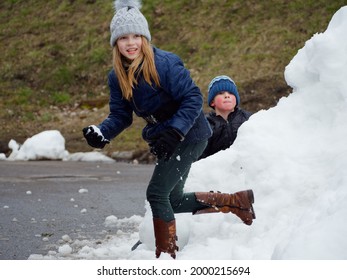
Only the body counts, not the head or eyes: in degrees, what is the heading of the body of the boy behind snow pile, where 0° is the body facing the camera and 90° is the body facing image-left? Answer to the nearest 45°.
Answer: approximately 0°

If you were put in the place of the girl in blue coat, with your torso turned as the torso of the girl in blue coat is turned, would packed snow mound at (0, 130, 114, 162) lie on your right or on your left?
on your right

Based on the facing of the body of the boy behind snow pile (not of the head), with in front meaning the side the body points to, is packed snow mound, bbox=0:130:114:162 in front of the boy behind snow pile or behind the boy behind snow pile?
behind

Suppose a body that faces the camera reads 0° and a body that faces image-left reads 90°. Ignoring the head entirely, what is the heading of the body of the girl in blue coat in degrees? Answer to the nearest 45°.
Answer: approximately 45°

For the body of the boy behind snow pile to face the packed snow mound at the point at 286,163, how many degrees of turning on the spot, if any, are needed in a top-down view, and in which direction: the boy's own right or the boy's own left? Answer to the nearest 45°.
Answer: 0° — they already face it
